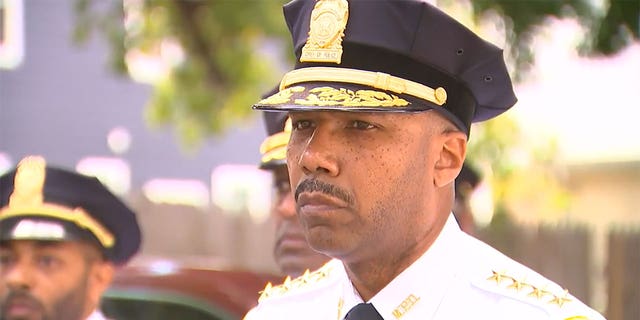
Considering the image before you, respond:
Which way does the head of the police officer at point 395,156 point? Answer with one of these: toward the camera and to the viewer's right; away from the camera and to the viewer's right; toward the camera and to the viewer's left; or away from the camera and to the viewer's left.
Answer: toward the camera and to the viewer's left

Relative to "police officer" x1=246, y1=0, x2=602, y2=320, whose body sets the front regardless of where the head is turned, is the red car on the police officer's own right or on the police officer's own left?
on the police officer's own right

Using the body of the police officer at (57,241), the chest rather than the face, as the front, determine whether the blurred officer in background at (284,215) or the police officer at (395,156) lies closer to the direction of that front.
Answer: the police officer

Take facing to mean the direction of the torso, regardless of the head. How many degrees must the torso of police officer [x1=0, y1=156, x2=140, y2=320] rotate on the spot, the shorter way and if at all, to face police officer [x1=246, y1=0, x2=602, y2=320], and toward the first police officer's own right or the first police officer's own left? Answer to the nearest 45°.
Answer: approximately 90° to the first police officer's own left

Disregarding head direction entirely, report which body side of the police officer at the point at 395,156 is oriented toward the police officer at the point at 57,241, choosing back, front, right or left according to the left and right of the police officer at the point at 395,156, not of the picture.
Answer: right

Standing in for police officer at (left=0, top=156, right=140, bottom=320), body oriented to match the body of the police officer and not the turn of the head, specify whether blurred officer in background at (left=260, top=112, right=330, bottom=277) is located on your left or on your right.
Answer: on your left

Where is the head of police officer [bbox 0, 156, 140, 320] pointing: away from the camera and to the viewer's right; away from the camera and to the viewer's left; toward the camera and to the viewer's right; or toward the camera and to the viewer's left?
toward the camera and to the viewer's left

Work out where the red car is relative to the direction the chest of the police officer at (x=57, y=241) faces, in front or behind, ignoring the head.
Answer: behind

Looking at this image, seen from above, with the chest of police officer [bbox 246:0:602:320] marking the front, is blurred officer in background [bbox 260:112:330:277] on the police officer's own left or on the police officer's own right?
on the police officer's own right

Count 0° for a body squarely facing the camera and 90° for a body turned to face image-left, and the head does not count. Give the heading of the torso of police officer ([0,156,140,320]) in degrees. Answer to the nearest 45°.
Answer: approximately 45°

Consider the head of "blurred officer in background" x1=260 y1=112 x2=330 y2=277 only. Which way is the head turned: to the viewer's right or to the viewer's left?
to the viewer's left
